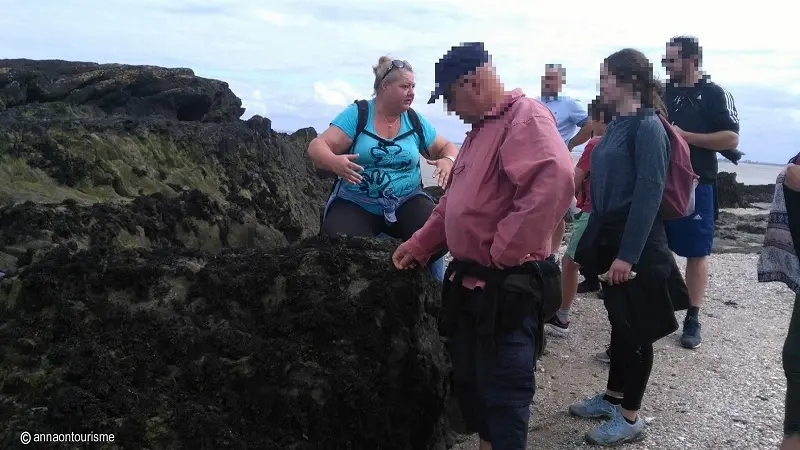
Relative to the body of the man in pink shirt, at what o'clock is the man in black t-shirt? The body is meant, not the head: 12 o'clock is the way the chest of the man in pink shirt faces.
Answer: The man in black t-shirt is roughly at 4 o'clock from the man in pink shirt.

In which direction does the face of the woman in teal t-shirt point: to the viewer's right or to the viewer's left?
to the viewer's right

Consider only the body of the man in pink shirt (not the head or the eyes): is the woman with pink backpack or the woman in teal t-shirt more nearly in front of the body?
the woman in teal t-shirt

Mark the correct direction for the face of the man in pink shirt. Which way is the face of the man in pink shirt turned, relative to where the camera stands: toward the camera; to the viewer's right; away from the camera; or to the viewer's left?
to the viewer's left

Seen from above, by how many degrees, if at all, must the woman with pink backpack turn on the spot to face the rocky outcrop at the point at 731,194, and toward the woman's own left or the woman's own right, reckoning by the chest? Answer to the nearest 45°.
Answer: approximately 90° to the woman's own right

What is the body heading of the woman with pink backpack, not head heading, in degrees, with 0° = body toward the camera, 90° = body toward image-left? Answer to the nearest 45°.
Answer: approximately 90°

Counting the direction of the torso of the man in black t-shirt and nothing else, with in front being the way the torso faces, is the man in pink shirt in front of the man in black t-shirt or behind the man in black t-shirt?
in front

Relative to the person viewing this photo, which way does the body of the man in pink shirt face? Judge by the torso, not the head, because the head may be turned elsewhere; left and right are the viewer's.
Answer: facing to the left of the viewer

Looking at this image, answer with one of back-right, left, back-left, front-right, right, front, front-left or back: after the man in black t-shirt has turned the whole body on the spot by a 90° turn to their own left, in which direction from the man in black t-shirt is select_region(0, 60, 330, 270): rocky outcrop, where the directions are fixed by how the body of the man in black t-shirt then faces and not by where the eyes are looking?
back-right

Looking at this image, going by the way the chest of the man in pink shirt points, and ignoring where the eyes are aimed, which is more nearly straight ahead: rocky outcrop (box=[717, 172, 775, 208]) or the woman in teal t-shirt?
the woman in teal t-shirt

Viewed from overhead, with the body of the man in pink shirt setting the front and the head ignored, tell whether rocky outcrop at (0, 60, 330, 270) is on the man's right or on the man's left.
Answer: on the man's right

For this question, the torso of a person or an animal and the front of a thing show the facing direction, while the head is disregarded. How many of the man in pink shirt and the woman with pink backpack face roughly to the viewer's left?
2
